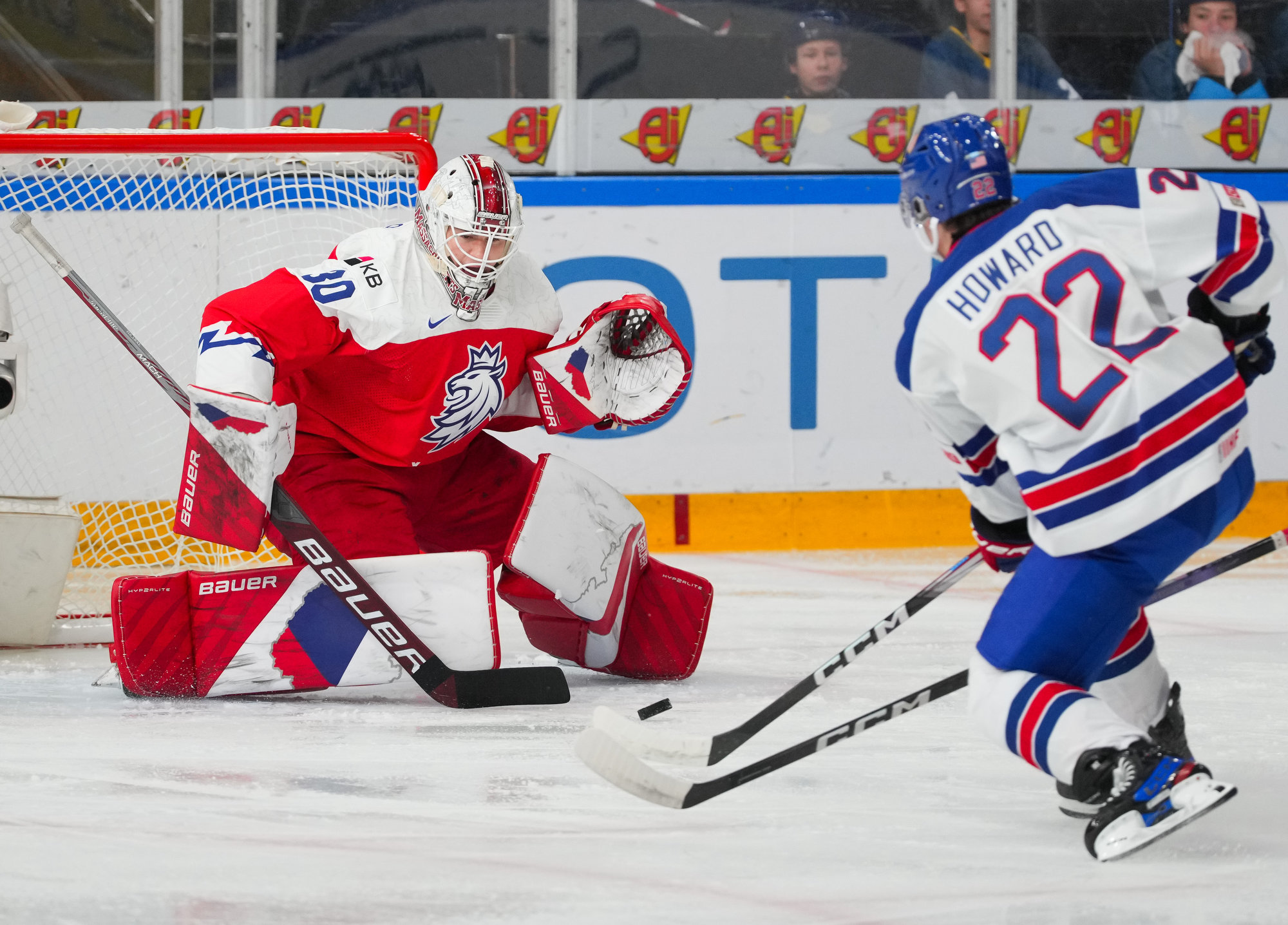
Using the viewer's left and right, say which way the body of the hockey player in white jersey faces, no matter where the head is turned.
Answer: facing away from the viewer and to the left of the viewer

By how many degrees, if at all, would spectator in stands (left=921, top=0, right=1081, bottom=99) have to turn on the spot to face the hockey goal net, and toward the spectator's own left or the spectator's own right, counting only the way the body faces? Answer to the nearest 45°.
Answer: approximately 45° to the spectator's own right

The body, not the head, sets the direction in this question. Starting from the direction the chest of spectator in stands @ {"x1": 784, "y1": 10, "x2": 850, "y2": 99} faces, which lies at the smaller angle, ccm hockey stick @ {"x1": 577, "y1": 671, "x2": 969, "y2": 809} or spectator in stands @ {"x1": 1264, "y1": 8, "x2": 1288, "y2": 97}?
the ccm hockey stick

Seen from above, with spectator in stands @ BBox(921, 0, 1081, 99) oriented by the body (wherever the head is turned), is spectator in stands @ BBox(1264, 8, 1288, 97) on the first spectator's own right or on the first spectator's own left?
on the first spectator's own left

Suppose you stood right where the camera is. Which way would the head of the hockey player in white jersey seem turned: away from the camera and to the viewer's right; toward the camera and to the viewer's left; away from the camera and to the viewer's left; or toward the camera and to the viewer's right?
away from the camera and to the viewer's left

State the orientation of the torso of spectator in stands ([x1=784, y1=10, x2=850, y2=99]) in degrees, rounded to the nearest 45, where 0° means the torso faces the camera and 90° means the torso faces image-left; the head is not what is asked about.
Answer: approximately 0°

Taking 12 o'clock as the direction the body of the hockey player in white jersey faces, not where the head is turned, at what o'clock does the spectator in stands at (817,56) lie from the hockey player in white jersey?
The spectator in stands is roughly at 1 o'clock from the hockey player in white jersey.

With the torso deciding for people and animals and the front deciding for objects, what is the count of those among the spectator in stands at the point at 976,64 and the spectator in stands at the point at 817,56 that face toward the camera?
2

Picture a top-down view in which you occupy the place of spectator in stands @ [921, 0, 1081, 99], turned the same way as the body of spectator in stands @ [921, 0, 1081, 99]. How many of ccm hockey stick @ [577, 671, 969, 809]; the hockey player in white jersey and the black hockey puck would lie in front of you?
3

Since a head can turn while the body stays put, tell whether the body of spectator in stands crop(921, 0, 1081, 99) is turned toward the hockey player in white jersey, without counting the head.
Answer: yes
